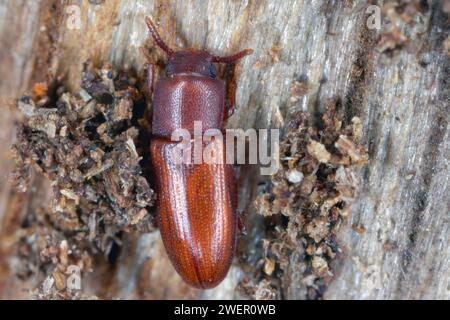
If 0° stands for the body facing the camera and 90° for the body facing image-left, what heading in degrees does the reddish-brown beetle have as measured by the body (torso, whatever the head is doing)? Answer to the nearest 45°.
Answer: approximately 180°
